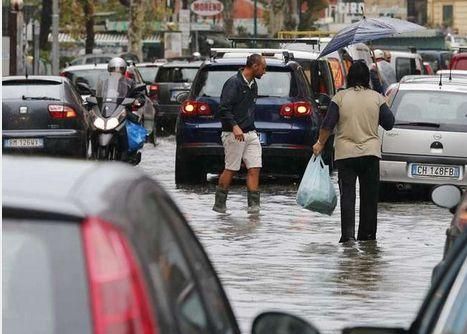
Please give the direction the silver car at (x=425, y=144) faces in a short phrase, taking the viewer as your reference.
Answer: facing away from the viewer

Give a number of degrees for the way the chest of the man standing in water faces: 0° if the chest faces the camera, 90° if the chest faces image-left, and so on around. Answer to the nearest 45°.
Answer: approximately 315°

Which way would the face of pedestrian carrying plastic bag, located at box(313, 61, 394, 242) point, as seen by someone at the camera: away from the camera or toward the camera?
away from the camera

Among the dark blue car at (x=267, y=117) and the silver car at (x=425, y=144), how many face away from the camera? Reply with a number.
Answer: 2

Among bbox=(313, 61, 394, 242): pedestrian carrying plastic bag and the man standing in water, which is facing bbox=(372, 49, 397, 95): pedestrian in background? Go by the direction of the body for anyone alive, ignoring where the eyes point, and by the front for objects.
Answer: bbox=(313, 61, 394, 242): pedestrian carrying plastic bag

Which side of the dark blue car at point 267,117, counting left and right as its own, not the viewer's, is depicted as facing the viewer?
back

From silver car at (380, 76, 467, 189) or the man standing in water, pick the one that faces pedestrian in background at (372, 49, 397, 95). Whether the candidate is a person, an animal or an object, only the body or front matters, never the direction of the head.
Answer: the silver car

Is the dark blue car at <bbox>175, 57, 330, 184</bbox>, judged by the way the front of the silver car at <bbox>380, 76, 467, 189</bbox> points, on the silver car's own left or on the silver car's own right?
on the silver car's own left

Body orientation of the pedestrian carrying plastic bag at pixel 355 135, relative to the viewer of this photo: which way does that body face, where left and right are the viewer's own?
facing away from the viewer

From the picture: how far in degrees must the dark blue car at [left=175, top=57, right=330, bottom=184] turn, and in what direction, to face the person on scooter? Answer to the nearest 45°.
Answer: approximately 45° to its left

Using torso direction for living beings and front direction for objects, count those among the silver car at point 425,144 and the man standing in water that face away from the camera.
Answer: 1
